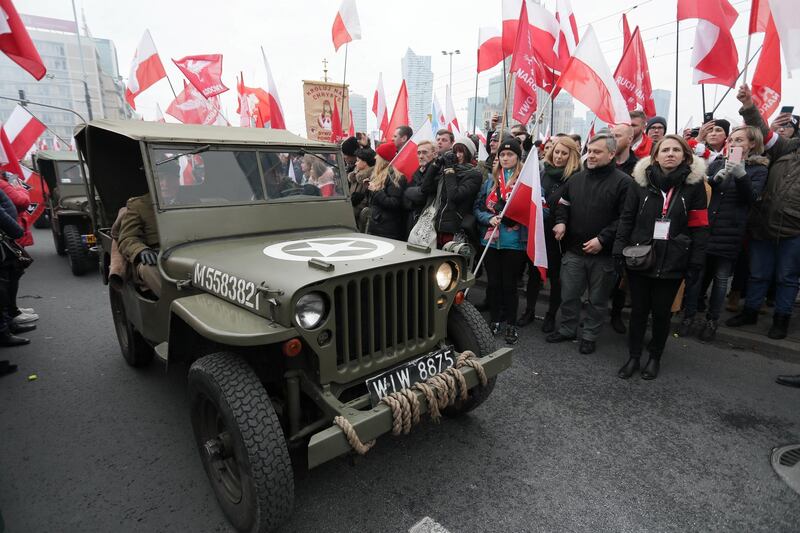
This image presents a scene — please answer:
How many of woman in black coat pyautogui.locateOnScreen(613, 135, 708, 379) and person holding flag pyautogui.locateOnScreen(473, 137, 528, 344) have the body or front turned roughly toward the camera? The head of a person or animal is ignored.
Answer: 2

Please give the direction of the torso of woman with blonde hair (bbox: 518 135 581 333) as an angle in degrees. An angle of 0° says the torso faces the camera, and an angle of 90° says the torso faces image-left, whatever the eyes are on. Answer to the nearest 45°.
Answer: approximately 45°

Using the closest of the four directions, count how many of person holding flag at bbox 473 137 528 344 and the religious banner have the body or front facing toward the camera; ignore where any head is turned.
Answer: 2

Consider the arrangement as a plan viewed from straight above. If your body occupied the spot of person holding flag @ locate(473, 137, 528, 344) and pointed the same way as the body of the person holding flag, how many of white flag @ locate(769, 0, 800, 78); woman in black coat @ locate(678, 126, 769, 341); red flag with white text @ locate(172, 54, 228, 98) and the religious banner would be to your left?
2

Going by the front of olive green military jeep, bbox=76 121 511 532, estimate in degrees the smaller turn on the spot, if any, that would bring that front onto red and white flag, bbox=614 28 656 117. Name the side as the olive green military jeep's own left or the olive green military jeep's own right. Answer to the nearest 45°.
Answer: approximately 90° to the olive green military jeep's own left

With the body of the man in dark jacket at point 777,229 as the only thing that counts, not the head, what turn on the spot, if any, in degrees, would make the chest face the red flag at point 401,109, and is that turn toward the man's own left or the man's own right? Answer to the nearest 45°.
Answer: approximately 45° to the man's own right

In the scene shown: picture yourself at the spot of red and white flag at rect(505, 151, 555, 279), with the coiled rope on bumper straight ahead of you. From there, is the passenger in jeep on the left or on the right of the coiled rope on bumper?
right

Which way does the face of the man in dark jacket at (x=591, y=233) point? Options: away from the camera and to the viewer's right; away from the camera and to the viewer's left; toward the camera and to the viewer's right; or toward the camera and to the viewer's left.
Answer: toward the camera and to the viewer's left

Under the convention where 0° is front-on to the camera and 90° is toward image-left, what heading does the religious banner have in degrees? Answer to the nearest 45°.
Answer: approximately 0°
